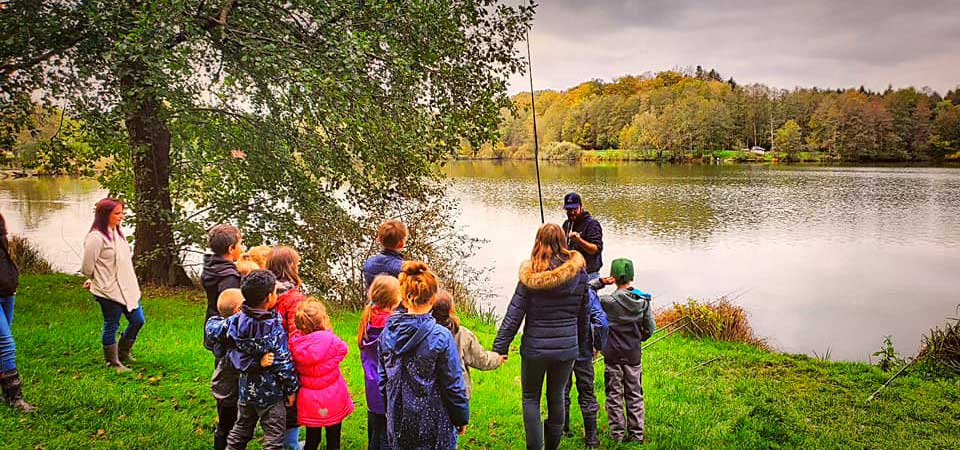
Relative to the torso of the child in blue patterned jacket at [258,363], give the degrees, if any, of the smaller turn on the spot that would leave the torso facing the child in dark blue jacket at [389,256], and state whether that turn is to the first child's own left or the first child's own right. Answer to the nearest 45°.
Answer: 0° — they already face them

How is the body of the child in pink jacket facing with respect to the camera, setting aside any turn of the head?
away from the camera

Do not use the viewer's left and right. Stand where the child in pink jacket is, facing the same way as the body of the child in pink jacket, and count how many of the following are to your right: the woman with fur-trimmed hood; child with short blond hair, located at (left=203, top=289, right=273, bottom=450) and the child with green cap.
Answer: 2

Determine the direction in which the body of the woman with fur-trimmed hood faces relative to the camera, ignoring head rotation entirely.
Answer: away from the camera

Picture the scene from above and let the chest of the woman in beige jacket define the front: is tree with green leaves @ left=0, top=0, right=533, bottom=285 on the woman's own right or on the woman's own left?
on the woman's own left

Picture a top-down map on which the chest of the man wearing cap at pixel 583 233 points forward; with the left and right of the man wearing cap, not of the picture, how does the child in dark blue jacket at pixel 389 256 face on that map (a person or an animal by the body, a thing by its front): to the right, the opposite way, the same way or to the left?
the opposite way

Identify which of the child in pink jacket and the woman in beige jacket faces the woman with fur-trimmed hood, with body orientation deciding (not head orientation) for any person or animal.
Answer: the woman in beige jacket

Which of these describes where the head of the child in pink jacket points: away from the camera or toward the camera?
away from the camera

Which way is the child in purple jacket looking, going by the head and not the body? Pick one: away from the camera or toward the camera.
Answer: away from the camera

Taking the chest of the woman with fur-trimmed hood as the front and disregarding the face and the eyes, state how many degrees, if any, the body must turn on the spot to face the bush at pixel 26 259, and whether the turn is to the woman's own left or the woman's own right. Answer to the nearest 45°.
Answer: approximately 45° to the woman's own left

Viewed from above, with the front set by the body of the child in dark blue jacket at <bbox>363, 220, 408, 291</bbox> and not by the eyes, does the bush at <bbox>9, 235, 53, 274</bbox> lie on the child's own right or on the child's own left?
on the child's own left

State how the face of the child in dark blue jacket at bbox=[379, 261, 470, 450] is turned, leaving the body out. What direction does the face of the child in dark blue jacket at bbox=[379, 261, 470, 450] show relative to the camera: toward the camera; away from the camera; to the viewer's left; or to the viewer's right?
away from the camera

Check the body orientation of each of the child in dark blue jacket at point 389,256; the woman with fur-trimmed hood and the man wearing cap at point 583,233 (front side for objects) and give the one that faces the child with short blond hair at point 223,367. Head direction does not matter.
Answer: the man wearing cap

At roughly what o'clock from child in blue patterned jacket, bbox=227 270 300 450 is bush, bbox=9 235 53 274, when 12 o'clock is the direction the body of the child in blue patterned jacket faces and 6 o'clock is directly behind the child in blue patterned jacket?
The bush is roughly at 10 o'clock from the child in blue patterned jacket.

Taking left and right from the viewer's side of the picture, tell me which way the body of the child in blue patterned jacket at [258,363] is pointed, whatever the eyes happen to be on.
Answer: facing away from the viewer and to the right of the viewer

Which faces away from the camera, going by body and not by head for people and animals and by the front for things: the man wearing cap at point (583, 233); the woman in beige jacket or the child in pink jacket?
the child in pink jacket

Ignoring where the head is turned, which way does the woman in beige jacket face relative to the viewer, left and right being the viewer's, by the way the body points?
facing the viewer and to the right of the viewer

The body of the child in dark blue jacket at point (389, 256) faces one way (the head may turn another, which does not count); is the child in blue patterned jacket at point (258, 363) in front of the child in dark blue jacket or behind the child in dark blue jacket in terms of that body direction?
behind

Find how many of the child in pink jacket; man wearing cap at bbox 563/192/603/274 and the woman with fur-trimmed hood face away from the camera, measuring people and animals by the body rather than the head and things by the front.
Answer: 2

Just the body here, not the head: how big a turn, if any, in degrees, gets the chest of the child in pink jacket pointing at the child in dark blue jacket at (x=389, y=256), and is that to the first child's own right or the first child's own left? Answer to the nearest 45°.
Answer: approximately 45° to the first child's own right
